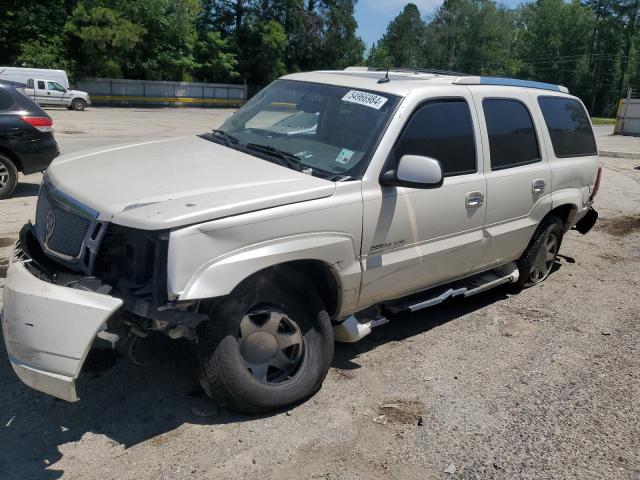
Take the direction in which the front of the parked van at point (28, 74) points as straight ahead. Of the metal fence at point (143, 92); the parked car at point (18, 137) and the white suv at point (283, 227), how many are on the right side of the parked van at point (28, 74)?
2

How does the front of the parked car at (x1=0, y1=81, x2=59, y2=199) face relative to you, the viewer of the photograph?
facing to the left of the viewer

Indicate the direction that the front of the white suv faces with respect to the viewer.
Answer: facing the viewer and to the left of the viewer

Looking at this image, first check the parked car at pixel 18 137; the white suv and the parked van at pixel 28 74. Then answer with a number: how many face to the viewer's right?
1

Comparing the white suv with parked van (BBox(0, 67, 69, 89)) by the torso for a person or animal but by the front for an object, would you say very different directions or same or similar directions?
very different directions

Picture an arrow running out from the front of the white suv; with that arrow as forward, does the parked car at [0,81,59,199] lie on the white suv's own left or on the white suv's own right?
on the white suv's own right
